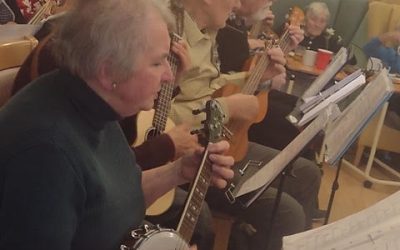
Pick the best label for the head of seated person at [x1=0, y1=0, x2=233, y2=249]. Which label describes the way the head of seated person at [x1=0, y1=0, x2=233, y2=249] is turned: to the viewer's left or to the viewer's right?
to the viewer's right

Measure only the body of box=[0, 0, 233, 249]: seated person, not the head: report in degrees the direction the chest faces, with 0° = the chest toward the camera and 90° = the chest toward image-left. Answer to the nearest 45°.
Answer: approximately 270°

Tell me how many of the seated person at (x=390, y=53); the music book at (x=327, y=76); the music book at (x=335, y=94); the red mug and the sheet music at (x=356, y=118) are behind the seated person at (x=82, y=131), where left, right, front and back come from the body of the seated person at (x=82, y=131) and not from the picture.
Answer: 0

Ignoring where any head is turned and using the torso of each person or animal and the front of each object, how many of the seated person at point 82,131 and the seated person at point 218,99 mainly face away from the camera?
0

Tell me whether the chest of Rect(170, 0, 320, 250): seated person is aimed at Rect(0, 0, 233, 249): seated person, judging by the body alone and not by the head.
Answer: no

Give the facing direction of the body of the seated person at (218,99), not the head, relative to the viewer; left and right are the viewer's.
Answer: facing the viewer and to the right of the viewer

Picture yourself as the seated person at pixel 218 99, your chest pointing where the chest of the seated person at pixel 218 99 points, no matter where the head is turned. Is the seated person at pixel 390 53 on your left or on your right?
on your left
